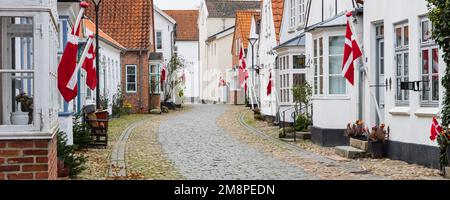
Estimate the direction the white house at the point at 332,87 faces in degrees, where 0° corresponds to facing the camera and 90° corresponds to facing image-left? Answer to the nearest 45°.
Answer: approximately 45°

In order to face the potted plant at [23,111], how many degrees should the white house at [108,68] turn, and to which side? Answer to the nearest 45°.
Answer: approximately 45° to its right

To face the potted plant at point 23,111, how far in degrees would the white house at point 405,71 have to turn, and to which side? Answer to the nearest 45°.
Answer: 0° — it already faces it

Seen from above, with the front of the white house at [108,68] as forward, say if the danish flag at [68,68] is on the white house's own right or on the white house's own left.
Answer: on the white house's own right

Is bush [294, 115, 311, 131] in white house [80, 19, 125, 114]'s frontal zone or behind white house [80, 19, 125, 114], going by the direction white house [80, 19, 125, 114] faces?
frontal zone

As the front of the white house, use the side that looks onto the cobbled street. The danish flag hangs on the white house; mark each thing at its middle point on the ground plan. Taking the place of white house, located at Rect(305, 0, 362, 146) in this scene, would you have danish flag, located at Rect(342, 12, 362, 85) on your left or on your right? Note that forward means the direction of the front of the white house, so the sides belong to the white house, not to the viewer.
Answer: on your left

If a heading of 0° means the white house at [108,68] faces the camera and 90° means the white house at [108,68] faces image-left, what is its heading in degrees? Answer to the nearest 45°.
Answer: approximately 315°

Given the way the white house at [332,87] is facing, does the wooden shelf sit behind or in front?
in front
